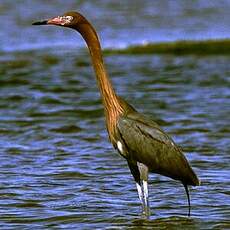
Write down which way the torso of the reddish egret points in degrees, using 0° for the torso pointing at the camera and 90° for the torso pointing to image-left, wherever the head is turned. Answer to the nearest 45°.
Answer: approximately 90°
